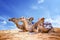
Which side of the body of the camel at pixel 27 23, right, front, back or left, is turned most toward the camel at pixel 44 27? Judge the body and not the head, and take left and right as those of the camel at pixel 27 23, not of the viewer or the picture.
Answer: back

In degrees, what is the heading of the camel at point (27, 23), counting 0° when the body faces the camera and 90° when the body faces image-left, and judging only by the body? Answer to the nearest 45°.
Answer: approximately 90°
